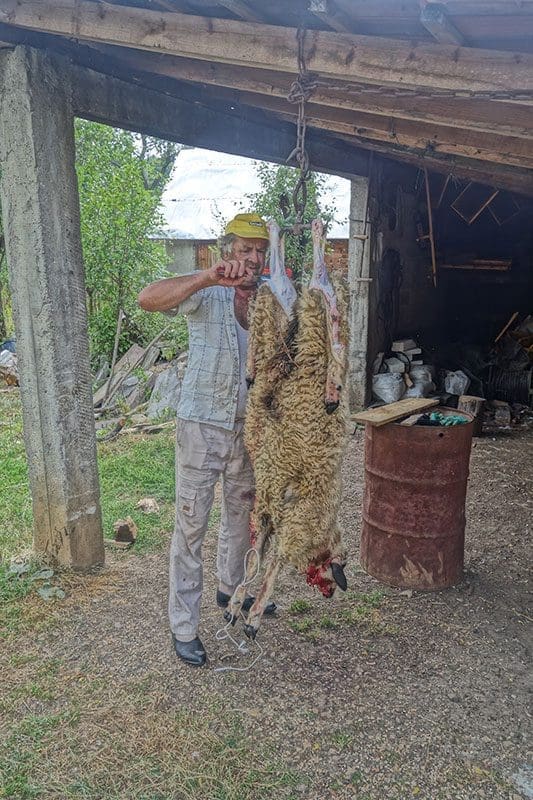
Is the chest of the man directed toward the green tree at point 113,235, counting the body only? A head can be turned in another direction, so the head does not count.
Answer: no

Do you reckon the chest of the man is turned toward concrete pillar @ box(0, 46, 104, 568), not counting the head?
no

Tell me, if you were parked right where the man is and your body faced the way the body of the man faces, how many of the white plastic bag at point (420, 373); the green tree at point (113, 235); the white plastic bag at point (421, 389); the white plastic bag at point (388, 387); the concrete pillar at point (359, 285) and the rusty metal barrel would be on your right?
0

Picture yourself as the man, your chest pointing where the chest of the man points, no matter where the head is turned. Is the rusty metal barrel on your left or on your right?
on your left

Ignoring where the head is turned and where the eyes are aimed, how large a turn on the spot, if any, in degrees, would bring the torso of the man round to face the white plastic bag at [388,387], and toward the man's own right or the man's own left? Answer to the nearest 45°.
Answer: approximately 90° to the man's own left

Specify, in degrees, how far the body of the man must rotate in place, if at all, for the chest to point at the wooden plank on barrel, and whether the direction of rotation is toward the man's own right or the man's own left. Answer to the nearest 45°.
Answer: approximately 90° to the man's own left

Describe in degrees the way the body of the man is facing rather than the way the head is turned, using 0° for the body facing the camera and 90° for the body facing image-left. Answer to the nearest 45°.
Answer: approximately 315°

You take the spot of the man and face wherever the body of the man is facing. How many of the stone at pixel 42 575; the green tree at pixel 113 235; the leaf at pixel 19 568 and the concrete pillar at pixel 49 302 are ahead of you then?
0

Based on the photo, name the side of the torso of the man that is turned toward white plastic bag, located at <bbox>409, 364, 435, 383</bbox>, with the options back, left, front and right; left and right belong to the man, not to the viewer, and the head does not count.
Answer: left

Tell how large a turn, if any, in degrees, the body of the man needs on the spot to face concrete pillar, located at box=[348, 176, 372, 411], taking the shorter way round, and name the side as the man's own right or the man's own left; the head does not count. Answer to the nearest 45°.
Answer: approximately 90° to the man's own left
